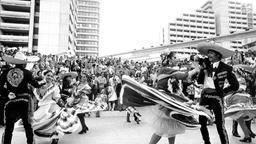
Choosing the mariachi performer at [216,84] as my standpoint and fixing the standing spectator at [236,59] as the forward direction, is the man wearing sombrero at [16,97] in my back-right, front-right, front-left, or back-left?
back-left

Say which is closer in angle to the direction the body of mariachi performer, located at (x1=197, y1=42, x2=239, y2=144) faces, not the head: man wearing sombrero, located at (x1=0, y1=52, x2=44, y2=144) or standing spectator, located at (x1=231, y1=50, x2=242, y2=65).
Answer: the man wearing sombrero

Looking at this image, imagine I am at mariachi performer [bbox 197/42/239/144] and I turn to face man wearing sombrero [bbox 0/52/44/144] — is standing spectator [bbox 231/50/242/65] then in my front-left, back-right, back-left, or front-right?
back-right

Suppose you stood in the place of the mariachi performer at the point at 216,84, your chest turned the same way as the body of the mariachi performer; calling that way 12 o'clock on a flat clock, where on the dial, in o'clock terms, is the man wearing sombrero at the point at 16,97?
The man wearing sombrero is roughly at 1 o'clock from the mariachi performer.

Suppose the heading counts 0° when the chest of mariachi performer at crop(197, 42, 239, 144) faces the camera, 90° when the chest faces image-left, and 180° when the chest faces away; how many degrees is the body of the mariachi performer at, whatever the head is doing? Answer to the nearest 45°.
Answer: approximately 45°

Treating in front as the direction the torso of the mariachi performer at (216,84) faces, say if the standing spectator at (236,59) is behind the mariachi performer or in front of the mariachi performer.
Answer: behind
